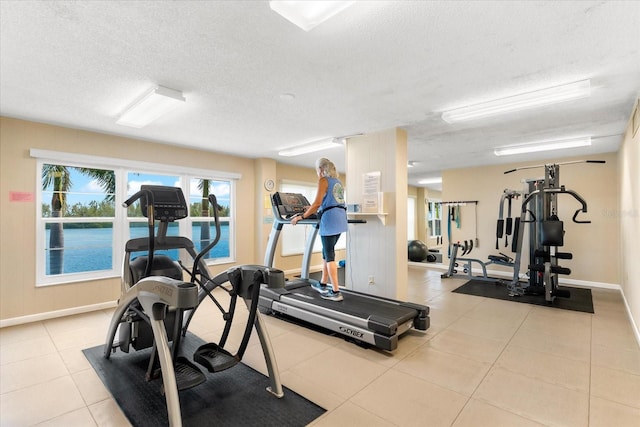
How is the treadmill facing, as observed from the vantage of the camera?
facing away from the viewer and to the left of the viewer

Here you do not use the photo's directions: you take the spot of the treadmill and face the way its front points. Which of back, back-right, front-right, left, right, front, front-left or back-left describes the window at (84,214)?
front-left

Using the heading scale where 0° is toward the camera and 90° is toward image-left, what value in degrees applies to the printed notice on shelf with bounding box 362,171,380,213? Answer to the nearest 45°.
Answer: approximately 45°

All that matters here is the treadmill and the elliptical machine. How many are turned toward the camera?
0

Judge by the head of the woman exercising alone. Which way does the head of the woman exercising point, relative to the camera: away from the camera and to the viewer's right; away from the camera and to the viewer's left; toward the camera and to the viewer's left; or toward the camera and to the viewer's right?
away from the camera and to the viewer's left

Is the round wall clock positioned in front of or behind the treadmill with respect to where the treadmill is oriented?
in front

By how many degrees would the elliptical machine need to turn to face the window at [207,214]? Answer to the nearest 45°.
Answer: approximately 45° to its right

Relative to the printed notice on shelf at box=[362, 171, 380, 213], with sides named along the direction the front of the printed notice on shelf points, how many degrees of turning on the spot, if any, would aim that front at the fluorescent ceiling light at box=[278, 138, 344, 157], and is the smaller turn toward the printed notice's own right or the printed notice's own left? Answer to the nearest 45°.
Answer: approximately 90° to the printed notice's own right

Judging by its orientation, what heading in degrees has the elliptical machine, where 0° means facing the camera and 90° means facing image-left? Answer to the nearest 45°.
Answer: approximately 135°

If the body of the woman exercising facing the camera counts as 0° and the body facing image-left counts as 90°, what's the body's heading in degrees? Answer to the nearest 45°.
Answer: approximately 135°

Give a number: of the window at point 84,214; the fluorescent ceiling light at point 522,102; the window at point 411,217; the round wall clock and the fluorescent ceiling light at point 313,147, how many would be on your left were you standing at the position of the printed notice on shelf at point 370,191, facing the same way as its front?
1

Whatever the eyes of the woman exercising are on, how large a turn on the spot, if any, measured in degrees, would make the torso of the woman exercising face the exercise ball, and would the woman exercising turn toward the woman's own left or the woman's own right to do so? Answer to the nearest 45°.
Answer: approximately 90° to the woman's own right

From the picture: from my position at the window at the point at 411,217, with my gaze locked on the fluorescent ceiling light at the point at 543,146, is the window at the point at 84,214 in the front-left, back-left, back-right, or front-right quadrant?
front-right

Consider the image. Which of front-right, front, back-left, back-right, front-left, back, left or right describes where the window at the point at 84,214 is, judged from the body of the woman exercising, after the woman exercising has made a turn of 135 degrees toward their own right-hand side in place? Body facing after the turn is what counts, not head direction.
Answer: back

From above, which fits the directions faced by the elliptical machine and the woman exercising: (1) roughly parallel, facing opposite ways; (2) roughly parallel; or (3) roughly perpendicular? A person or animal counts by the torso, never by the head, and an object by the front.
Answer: roughly parallel

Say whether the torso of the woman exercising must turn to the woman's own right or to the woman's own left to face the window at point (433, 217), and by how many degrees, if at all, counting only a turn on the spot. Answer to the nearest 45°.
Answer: approximately 90° to the woman's own right

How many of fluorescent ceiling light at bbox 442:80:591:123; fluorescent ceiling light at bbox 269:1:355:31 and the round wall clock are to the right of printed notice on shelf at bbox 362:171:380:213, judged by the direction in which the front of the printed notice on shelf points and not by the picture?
1

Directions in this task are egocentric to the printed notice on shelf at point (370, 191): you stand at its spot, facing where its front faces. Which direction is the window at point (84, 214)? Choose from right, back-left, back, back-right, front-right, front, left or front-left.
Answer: front-right
